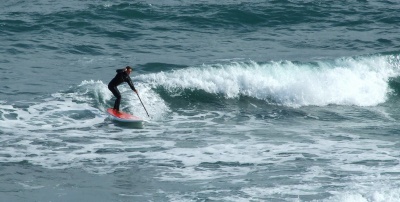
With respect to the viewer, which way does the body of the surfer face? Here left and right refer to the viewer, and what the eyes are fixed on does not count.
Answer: facing to the right of the viewer
